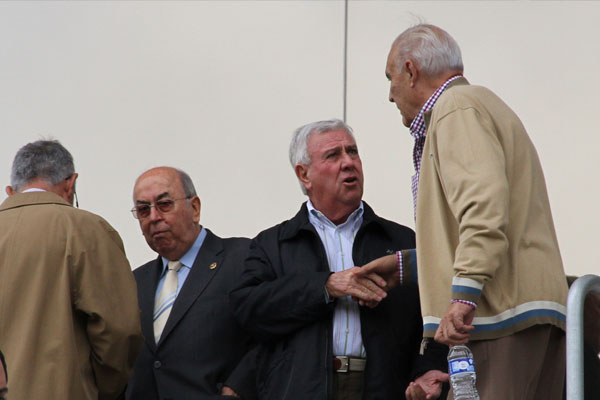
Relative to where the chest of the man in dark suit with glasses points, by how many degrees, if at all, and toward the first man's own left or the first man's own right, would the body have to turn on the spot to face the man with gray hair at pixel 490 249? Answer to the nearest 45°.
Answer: approximately 90° to the first man's own left

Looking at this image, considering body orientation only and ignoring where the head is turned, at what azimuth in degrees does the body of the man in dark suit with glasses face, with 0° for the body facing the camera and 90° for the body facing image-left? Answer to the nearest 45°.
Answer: approximately 45°

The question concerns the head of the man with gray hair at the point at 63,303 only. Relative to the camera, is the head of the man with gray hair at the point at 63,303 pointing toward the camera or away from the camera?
away from the camera

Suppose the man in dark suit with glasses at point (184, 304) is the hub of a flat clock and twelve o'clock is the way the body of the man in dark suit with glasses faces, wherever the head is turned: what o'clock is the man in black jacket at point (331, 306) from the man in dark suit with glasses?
The man in black jacket is roughly at 9 o'clock from the man in dark suit with glasses.

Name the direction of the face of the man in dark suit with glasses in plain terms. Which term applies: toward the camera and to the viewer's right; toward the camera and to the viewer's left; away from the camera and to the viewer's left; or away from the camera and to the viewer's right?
toward the camera and to the viewer's left

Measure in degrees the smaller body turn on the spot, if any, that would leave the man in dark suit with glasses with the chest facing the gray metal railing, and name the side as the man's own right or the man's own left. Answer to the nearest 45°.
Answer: approximately 90° to the man's own left

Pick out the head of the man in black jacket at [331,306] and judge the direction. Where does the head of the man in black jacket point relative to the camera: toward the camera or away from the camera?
toward the camera

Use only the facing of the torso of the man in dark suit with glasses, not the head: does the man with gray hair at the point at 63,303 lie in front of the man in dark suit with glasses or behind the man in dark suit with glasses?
in front
